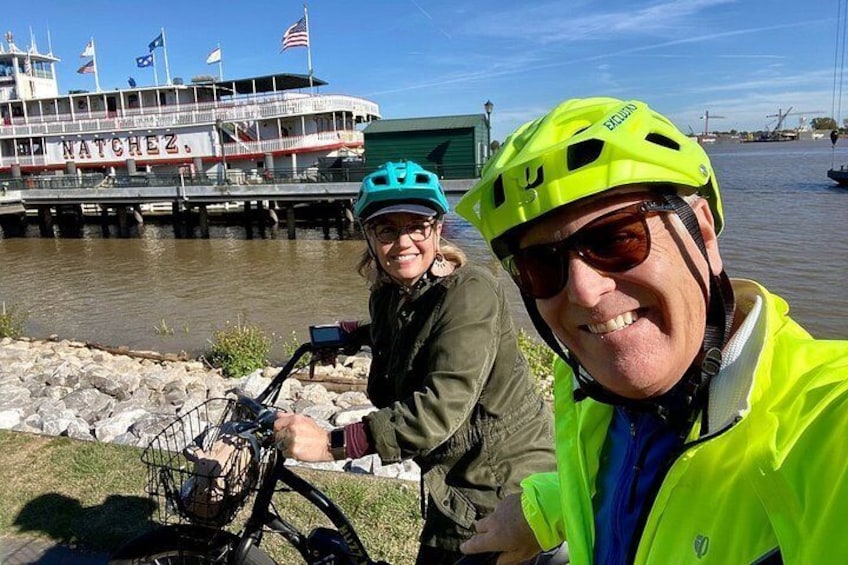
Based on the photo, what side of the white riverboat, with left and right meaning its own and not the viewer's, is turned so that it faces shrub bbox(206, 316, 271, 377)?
left

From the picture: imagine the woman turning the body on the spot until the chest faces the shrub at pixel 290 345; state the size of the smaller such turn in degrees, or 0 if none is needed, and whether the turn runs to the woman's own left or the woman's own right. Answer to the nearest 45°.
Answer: approximately 135° to the woman's own right

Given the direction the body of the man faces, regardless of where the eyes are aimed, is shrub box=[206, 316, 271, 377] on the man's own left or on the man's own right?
on the man's own right

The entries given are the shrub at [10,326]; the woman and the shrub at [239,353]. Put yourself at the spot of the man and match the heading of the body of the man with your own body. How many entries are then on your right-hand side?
3

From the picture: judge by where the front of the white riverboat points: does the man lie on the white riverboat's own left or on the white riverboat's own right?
on the white riverboat's own left

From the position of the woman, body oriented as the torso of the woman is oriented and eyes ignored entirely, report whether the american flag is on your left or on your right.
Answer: on your right

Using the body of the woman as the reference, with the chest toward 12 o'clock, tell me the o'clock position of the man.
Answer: The man is roughly at 10 o'clock from the woman.

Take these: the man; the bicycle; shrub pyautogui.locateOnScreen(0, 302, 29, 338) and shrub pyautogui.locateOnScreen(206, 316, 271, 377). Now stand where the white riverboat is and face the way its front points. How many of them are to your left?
4

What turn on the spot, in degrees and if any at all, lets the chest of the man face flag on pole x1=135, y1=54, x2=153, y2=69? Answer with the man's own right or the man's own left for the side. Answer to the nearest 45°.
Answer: approximately 90° to the man's own right
